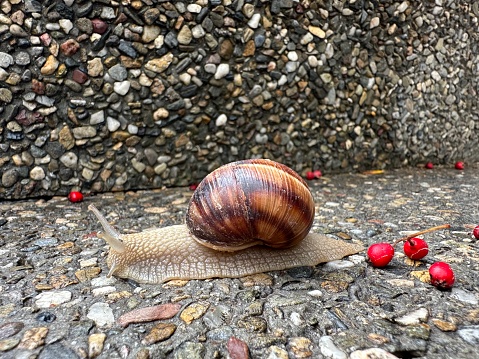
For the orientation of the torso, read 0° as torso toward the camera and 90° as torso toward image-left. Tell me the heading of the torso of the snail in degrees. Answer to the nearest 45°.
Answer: approximately 90°

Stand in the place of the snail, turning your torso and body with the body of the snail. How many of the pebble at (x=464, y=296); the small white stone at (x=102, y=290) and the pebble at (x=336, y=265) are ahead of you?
1

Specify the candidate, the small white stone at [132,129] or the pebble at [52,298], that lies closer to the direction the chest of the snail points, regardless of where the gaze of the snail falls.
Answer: the pebble

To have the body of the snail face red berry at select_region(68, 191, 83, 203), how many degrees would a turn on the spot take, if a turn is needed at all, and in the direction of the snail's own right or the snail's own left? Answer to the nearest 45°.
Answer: approximately 45° to the snail's own right

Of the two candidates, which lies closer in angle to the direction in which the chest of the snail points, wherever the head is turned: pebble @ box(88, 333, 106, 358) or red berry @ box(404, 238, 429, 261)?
the pebble

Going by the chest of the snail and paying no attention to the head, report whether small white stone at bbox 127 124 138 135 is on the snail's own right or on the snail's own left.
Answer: on the snail's own right

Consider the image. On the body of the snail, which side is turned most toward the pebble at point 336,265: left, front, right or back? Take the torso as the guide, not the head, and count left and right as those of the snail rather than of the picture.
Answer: back

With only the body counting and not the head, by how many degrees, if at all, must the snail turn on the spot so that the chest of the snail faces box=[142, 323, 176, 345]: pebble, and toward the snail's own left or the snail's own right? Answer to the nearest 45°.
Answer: approximately 45° to the snail's own left

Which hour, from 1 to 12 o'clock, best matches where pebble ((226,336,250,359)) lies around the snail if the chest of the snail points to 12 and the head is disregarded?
The pebble is roughly at 9 o'clock from the snail.

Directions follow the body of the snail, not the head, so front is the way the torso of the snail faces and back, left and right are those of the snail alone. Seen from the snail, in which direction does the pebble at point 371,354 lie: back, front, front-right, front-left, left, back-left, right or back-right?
back-left

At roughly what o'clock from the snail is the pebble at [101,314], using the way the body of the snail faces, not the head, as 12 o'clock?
The pebble is roughly at 11 o'clock from the snail.

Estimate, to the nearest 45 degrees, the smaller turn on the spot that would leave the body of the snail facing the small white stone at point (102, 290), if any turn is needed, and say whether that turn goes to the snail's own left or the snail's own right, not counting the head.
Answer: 0° — it already faces it

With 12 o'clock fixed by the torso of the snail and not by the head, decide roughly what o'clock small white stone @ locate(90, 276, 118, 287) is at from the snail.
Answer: The small white stone is roughly at 12 o'clock from the snail.

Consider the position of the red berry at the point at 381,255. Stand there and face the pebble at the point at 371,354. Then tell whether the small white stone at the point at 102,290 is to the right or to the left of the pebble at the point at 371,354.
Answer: right

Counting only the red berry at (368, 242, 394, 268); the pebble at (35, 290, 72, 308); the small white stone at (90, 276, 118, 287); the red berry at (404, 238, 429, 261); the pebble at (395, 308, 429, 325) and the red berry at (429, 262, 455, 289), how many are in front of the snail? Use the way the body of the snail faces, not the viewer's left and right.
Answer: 2

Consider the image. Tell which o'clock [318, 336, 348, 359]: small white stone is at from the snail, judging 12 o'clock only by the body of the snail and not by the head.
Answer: The small white stone is roughly at 8 o'clock from the snail.
